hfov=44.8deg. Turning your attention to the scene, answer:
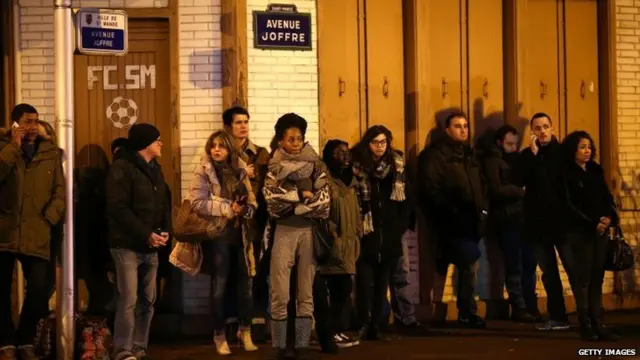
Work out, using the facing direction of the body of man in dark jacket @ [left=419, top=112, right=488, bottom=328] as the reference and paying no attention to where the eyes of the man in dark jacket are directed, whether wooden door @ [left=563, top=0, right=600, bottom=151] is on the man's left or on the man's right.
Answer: on the man's left

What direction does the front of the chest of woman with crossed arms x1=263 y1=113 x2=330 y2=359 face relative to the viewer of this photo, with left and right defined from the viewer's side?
facing the viewer

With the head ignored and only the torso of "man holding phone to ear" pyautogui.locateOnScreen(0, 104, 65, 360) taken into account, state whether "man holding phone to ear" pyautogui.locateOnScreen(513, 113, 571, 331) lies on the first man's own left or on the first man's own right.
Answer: on the first man's own left

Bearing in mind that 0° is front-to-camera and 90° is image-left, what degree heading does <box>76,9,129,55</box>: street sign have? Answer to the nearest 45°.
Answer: approximately 0°

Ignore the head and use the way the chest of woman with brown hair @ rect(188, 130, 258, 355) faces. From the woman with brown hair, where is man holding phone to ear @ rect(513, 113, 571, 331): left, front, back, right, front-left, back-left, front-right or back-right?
front-left

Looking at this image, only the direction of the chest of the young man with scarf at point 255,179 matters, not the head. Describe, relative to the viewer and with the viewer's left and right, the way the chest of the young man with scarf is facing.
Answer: facing the viewer and to the right of the viewer

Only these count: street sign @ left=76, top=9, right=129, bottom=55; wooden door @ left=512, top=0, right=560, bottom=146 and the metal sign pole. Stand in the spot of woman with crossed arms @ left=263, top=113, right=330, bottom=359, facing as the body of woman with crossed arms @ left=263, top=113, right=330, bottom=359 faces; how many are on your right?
2

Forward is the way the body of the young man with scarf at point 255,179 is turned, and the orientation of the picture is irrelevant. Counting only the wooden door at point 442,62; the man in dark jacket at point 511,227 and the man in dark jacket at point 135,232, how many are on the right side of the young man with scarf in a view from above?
1

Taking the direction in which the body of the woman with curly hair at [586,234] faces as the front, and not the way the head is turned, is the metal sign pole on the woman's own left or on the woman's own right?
on the woman's own right

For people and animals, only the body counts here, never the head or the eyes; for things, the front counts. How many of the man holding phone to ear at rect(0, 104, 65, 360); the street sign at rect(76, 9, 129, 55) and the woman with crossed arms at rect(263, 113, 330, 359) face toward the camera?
3

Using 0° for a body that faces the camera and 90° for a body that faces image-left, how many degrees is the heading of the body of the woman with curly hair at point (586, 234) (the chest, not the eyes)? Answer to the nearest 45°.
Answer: approximately 315°
